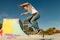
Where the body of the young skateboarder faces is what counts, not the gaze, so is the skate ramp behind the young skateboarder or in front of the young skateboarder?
in front
